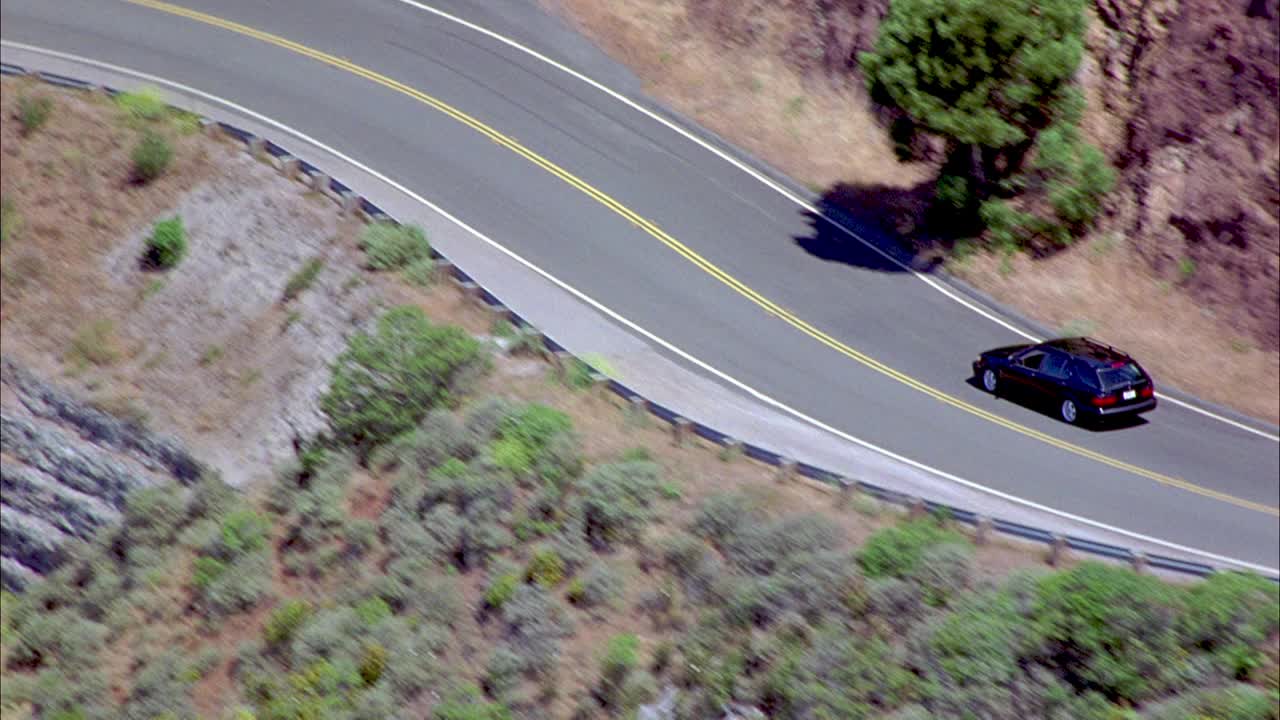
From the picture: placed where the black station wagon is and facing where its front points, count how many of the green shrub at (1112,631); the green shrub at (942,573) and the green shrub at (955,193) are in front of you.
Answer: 1

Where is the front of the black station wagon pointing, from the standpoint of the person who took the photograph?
facing away from the viewer and to the left of the viewer

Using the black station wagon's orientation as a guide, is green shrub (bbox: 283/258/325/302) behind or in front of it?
in front

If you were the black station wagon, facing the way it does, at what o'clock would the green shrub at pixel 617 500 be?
The green shrub is roughly at 9 o'clock from the black station wagon.

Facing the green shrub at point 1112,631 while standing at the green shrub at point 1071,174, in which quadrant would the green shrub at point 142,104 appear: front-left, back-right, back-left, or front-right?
back-right

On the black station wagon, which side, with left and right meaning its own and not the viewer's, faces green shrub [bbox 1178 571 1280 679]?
back

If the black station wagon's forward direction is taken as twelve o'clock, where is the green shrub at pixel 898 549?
The green shrub is roughly at 8 o'clock from the black station wagon.

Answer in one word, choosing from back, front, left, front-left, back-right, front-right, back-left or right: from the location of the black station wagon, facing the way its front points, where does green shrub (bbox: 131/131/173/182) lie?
front-left

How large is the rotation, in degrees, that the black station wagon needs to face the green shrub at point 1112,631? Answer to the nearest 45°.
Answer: approximately 135° to its left

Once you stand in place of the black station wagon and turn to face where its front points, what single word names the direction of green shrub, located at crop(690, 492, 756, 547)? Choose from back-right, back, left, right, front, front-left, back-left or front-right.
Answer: left
